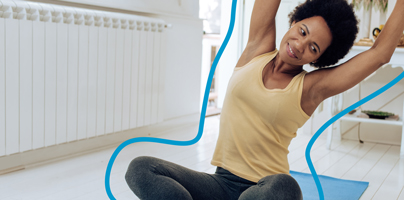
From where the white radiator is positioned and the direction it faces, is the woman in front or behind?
in front

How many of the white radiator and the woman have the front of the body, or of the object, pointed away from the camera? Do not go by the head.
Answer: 0

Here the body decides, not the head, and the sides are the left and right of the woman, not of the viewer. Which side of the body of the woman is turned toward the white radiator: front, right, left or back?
right

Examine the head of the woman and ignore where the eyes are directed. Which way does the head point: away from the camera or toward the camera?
toward the camera

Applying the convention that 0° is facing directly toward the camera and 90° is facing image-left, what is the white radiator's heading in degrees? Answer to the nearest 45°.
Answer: approximately 315°

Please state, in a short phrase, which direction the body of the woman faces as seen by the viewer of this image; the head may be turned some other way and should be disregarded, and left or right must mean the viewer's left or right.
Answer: facing the viewer and to the left of the viewer

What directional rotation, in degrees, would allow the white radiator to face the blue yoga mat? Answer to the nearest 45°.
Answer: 0° — it already faces it
